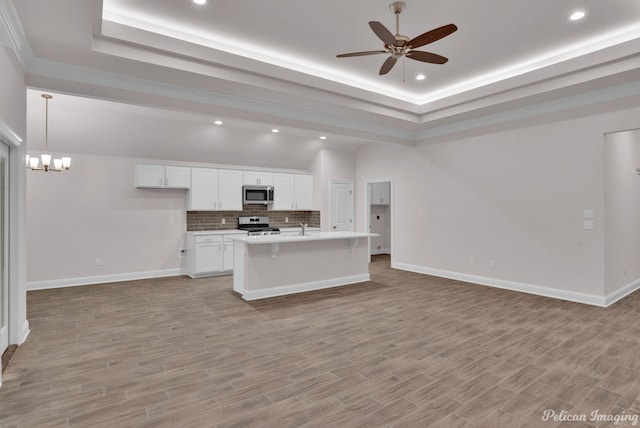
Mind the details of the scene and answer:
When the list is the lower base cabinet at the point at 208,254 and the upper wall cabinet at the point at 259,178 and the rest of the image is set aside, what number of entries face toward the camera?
2

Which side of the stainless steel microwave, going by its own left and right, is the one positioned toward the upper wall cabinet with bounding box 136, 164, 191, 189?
right

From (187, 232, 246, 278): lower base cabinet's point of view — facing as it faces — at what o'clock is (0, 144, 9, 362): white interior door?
The white interior door is roughly at 1 o'clock from the lower base cabinet.

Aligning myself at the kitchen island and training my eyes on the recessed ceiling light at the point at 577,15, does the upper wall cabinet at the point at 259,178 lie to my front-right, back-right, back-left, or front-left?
back-left

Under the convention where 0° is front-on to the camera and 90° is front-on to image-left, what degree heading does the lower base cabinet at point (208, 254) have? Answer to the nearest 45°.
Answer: approximately 0°

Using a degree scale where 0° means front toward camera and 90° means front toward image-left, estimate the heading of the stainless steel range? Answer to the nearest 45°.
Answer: approximately 0°
